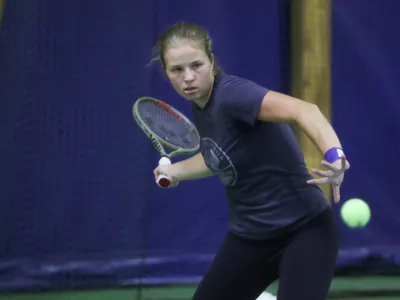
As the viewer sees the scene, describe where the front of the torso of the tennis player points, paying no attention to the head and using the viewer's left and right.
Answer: facing the viewer and to the left of the viewer
